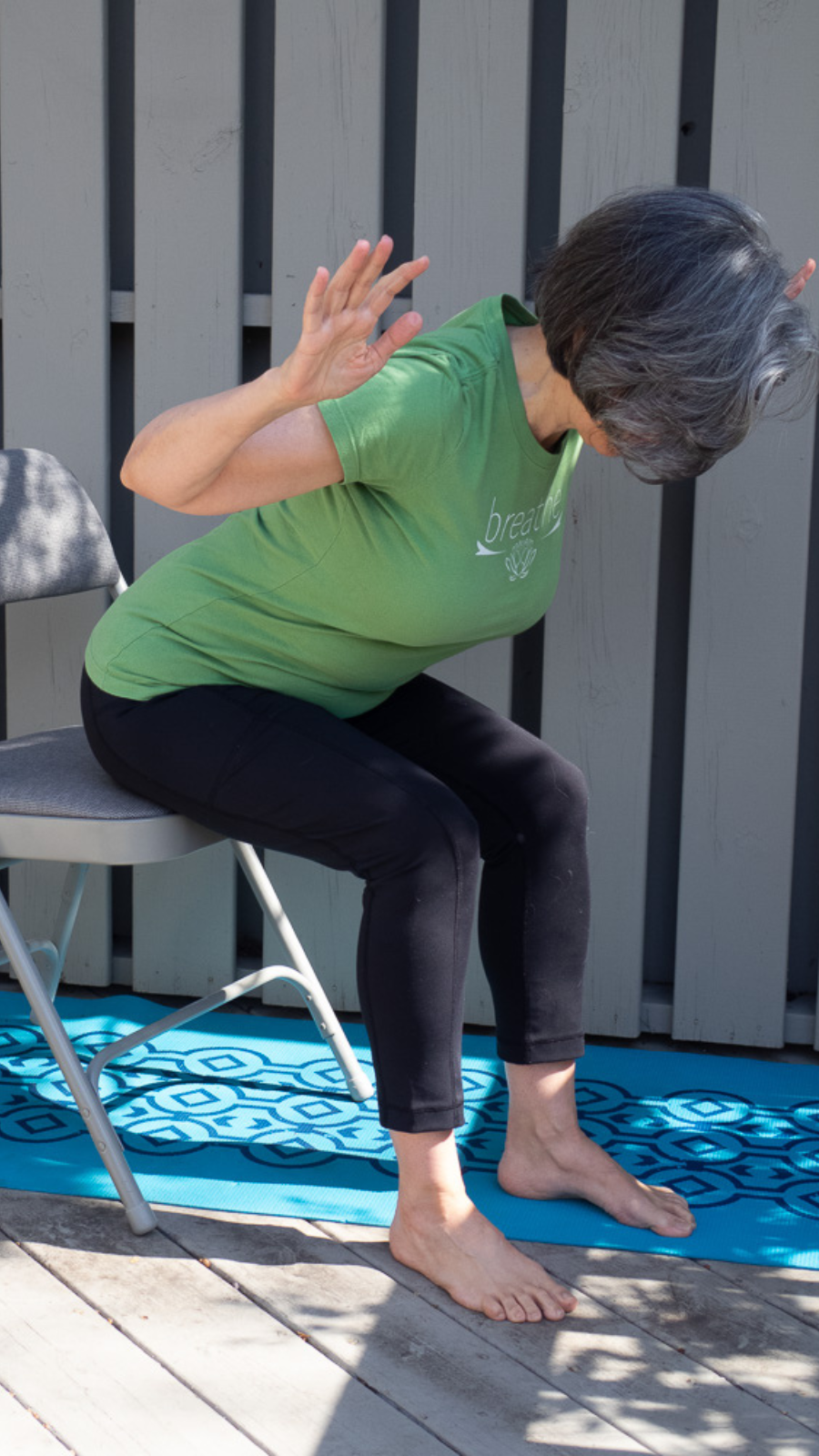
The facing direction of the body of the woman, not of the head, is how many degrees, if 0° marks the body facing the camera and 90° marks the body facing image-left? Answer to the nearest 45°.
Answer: approximately 315°

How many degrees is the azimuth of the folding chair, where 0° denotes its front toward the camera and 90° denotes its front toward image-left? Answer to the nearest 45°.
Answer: approximately 315°
